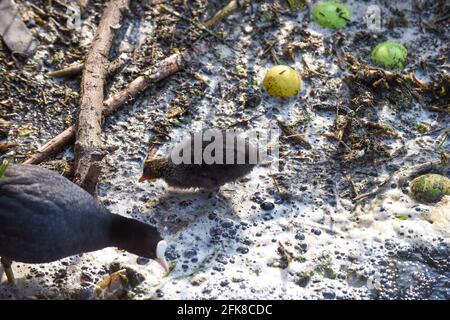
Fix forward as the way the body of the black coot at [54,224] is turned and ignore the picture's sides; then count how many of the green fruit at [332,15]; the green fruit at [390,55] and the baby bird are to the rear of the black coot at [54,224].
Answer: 0

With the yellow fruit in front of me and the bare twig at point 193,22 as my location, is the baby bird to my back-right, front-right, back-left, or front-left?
front-right

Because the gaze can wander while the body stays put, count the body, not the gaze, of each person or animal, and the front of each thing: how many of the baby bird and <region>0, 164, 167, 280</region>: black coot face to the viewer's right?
1

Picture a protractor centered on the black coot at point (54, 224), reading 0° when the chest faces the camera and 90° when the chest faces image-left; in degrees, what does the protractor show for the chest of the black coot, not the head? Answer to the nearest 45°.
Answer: approximately 270°

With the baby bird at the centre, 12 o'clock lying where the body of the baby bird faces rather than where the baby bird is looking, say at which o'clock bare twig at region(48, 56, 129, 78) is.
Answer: The bare twig is roughly at 1 o'clock from the baby bird.

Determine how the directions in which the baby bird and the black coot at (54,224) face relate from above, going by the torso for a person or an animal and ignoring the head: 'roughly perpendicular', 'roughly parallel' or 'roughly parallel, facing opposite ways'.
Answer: roughly parallel, facing opposite ways

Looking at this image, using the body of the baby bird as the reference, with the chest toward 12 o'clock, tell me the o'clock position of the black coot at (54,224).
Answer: The black coot is roughly at 11 o'clock from the baby bird.

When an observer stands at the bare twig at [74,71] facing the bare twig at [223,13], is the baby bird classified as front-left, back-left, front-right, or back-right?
front-right

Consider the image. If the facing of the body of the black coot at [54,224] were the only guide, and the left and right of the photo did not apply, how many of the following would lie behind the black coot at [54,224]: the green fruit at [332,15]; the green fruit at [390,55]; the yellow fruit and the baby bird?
0

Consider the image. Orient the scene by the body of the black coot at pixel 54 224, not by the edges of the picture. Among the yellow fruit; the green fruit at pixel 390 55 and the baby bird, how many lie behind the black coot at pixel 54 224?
0

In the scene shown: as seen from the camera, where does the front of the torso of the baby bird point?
to the viewer's left
